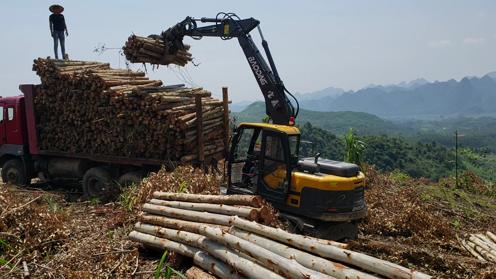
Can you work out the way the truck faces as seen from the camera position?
facing away from the viewer and to the left of the viewer

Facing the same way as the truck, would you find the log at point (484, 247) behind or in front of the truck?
behind

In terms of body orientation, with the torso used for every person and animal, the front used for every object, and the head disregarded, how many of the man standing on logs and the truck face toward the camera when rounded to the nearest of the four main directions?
1

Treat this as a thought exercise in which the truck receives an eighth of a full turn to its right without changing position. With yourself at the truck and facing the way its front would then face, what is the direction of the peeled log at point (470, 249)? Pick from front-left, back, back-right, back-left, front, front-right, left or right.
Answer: back-right

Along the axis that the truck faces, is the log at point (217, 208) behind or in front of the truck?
behind

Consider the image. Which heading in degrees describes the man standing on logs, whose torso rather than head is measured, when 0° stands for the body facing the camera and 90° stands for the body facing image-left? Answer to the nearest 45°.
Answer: approximately 0°

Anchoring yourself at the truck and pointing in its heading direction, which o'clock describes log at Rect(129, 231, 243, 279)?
The log is roughly at 7 o'clock from the truck.
